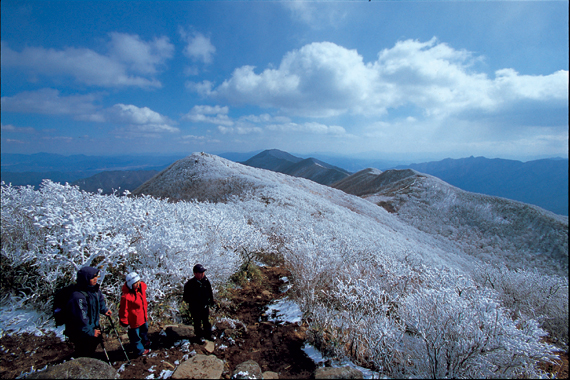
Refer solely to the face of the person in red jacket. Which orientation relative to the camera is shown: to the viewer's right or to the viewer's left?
to the viewer's right

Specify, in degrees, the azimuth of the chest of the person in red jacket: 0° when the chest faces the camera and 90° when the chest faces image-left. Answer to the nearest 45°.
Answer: approximately 315°
